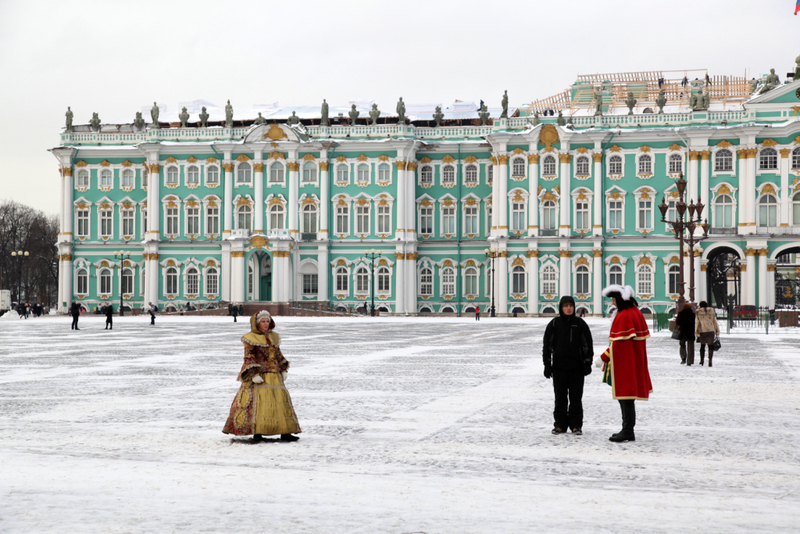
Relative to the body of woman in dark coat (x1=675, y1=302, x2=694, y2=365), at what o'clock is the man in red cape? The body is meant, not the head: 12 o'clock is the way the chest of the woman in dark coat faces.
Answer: The man in red cape is roughly at 6 o'clock from the woman in dark coat.

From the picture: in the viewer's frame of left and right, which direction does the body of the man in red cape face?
facing to the left of the viewer

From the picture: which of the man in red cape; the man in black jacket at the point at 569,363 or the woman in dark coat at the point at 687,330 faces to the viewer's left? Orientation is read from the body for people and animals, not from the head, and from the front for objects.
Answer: the man in red cape

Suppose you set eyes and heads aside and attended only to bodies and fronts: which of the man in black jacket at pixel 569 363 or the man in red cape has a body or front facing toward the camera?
the man in black jacket

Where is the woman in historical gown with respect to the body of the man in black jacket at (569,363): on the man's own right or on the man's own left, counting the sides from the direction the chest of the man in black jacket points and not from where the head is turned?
on the man's own right

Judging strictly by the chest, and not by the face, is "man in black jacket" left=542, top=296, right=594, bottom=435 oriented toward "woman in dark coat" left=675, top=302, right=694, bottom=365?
no

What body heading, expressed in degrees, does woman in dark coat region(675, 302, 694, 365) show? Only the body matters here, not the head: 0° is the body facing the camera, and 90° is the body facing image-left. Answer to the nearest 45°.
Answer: approximately 180°

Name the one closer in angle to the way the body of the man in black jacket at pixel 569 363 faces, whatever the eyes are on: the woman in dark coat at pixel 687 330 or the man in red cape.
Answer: the man in red cape

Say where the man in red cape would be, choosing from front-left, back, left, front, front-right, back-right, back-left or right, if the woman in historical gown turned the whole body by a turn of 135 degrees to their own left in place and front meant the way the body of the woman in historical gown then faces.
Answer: right

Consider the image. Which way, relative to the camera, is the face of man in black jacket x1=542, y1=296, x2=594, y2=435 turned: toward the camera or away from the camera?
toward the camera

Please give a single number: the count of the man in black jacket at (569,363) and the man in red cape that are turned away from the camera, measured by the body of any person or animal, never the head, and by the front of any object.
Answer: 0

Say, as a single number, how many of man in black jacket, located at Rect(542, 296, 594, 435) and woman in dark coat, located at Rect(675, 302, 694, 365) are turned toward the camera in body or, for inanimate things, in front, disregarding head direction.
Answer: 1

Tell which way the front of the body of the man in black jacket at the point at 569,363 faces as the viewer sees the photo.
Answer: toward the camera

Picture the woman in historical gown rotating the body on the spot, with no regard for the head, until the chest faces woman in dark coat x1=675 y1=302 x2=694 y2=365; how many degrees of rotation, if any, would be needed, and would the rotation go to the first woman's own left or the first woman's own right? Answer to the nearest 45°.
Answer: approximately 90° to the first woman's own left
